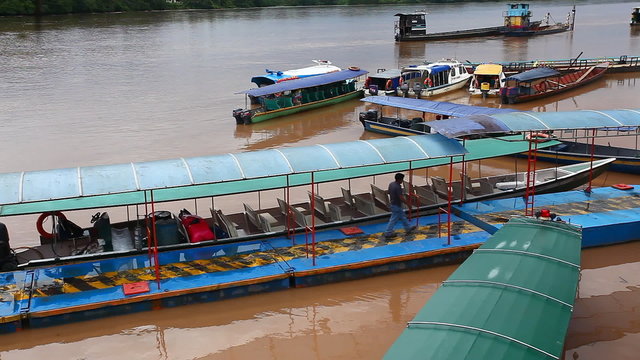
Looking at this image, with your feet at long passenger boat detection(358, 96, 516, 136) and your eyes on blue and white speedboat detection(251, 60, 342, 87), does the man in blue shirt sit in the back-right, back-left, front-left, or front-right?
back-left

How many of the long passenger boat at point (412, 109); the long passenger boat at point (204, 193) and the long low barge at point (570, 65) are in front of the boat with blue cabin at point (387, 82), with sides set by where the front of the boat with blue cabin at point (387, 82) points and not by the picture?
1

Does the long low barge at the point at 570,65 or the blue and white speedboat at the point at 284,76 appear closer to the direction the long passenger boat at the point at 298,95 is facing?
the long low barge
